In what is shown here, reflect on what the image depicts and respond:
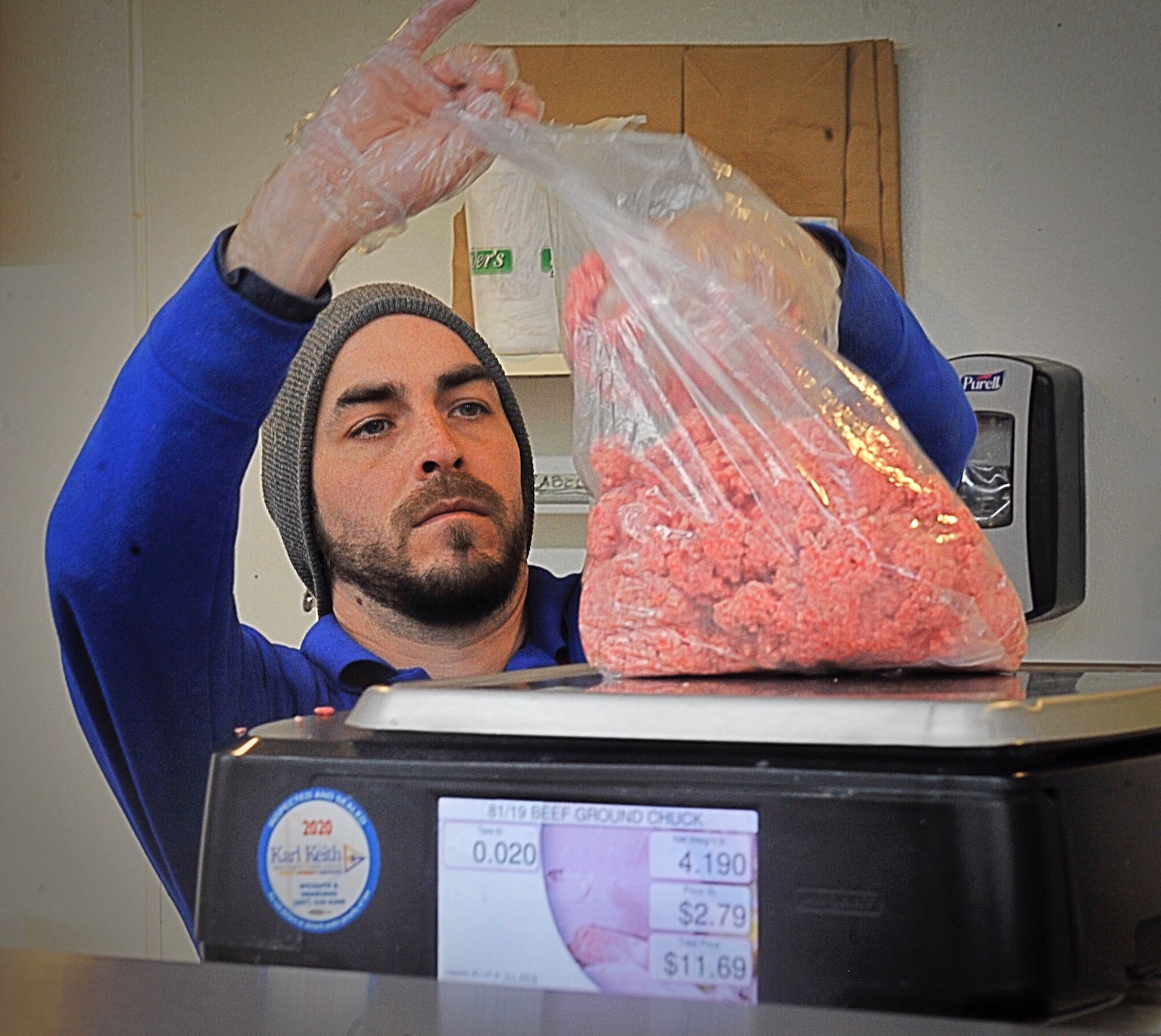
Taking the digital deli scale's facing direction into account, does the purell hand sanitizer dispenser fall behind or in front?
behind

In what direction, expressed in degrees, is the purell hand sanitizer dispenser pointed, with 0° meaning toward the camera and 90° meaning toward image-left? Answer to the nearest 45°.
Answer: approximately 45°

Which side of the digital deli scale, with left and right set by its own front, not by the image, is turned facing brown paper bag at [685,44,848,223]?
back

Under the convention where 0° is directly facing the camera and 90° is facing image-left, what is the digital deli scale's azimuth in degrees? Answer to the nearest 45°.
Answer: approximately 0°
